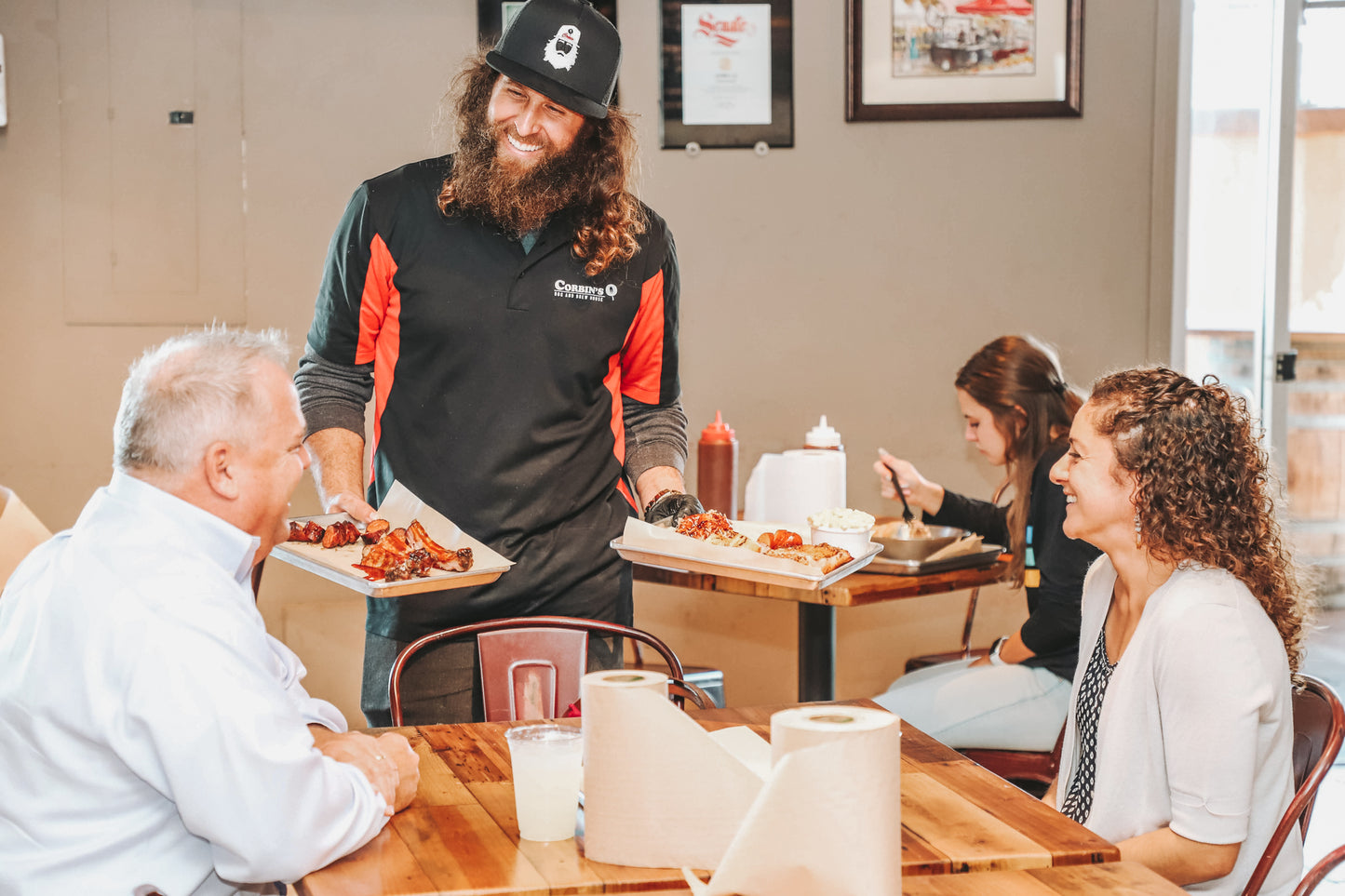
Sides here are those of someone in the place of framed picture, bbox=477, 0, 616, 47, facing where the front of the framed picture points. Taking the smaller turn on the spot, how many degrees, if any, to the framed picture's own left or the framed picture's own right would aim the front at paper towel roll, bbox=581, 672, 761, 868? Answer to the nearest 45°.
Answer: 0° — it already faces it

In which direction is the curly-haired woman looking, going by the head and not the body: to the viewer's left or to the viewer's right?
to the viewer's left

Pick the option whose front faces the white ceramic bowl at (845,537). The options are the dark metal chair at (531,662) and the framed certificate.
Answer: the framed certificate

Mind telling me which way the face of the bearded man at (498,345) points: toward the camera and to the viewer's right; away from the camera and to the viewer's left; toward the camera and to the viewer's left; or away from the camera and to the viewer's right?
toward the camera and to the viewer's left

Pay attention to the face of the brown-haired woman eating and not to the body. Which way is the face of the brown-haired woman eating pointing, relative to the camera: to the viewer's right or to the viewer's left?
to the viewer's left

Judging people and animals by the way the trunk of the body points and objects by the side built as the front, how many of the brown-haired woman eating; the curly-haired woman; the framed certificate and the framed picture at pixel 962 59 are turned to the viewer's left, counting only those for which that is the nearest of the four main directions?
2

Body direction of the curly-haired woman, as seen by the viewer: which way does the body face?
to the viewer's left

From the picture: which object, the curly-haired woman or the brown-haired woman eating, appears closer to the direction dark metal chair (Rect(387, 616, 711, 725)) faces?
the curly-haired woman

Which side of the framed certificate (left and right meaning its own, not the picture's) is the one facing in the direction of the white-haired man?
front
